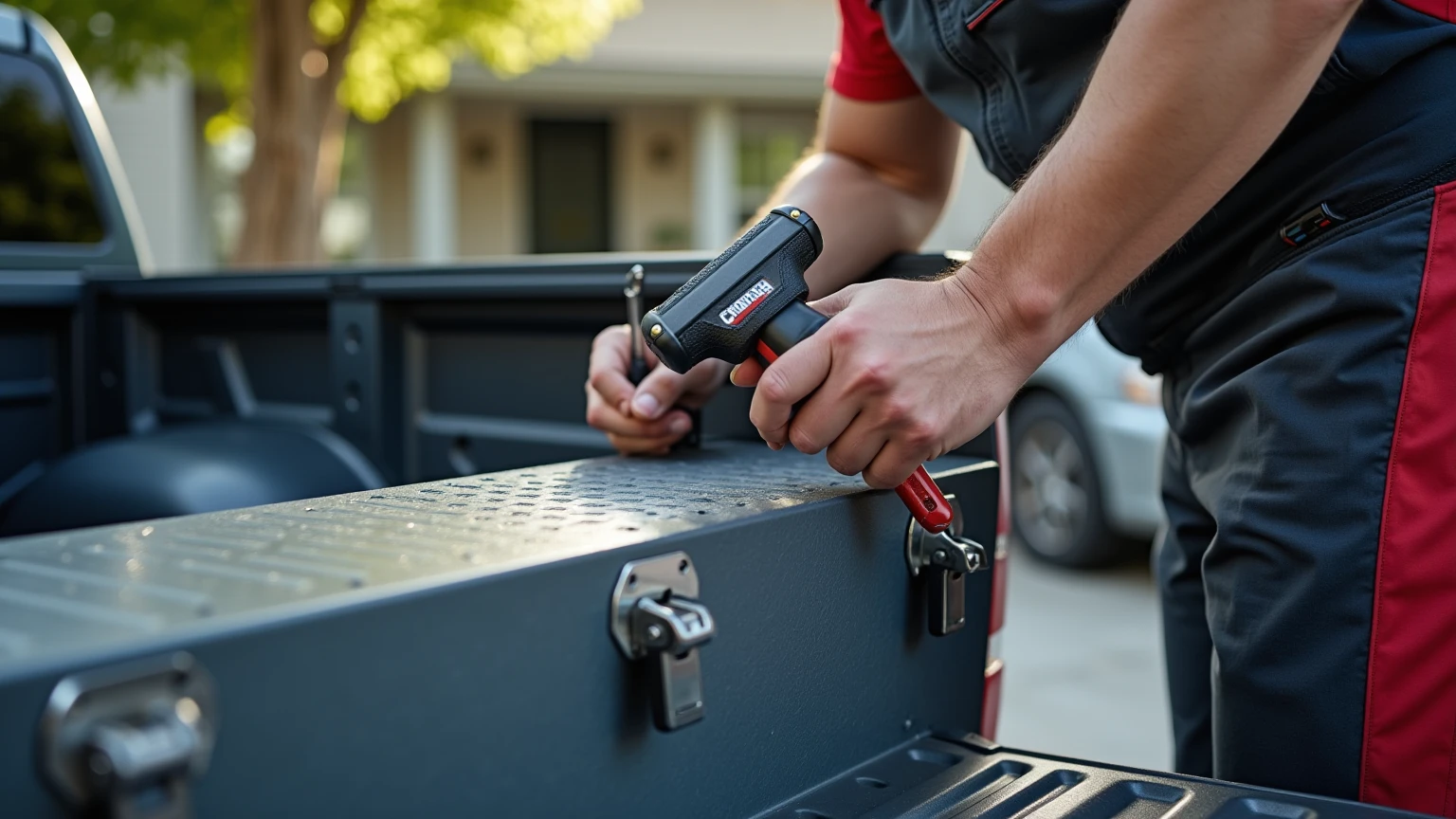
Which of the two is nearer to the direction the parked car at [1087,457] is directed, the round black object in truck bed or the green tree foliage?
the round black object in truck bed

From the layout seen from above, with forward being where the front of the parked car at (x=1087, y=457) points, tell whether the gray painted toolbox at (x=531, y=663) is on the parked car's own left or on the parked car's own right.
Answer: on the parked car's own right

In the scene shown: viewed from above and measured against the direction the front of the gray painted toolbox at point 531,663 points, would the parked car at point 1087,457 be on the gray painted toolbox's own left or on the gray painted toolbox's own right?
on the gray painted toolbox's own left

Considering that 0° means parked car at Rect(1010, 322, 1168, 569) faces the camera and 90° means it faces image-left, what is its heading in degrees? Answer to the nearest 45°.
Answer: approximately 315°

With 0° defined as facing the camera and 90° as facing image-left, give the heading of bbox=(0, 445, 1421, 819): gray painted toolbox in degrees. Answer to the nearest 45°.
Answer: approximately 315°

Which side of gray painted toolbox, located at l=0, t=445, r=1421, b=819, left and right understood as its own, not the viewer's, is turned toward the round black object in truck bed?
back

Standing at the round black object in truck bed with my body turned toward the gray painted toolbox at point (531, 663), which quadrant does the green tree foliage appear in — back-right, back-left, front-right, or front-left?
back-left

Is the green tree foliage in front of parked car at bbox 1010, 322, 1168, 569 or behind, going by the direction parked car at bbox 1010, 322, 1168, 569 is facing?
behind

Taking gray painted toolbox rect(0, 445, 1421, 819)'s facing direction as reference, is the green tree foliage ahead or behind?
behind
